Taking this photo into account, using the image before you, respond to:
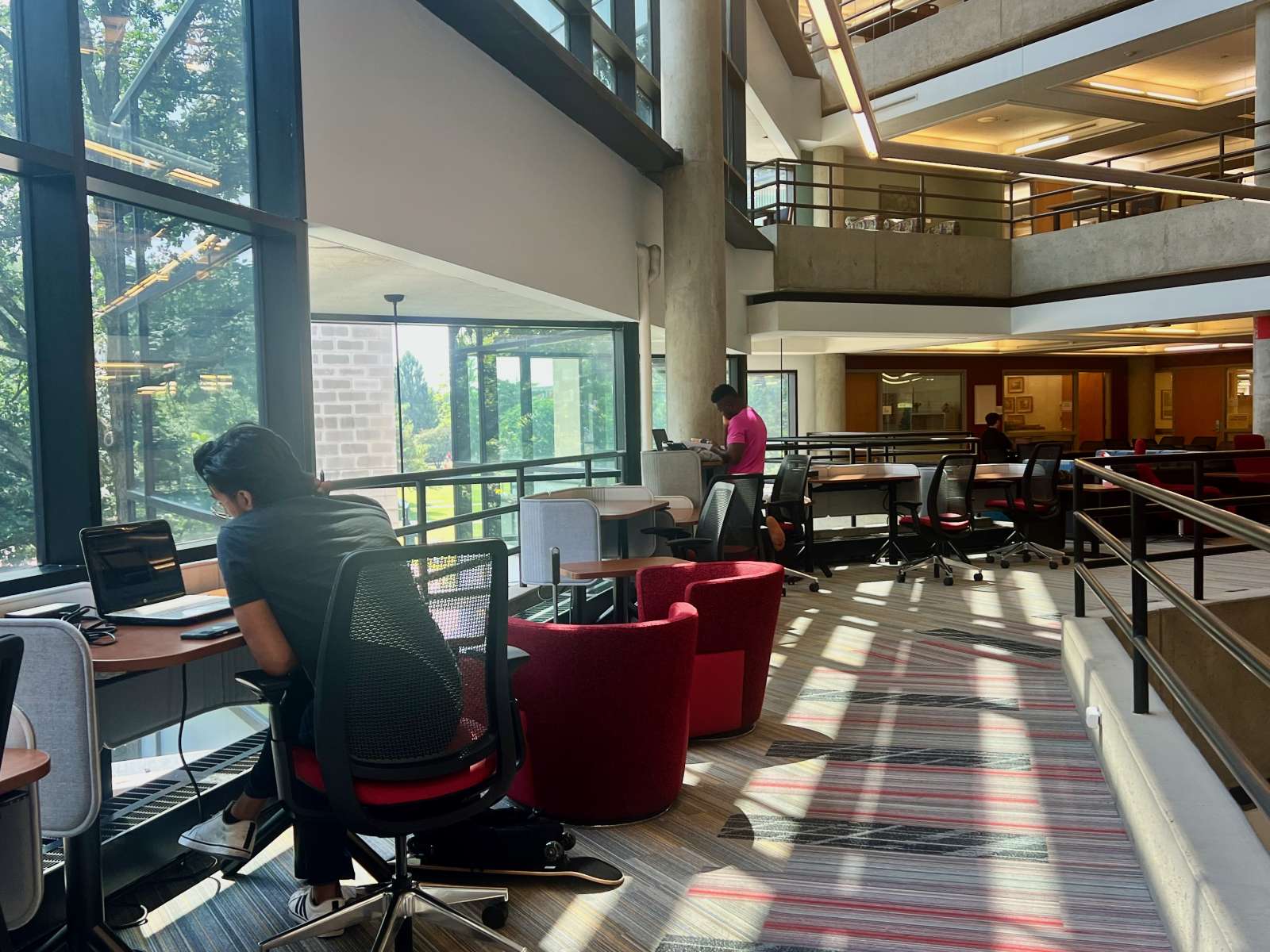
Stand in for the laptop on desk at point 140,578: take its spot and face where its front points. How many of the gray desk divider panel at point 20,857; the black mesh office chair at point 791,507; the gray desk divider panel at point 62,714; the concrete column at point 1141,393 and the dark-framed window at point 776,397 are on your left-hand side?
3

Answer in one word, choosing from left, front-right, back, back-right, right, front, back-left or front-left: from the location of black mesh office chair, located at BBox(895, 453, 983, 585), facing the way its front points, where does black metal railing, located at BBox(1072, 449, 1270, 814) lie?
back-left

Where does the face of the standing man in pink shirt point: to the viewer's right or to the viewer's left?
to the viewer's left

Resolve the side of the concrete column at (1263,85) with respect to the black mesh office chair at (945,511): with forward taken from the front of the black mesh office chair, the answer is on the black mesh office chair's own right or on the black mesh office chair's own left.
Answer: on the black mesh office chair's own right

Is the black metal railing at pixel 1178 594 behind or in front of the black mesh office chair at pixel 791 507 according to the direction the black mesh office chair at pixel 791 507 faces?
behind

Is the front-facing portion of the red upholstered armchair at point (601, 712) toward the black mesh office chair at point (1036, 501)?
no

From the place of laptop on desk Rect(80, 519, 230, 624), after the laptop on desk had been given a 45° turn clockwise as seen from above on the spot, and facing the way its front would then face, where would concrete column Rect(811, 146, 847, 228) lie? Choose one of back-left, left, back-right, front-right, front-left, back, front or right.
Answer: back-left

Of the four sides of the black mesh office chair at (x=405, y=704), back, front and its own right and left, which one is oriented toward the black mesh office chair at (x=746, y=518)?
right

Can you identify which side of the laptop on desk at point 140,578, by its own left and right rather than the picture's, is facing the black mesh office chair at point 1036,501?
left

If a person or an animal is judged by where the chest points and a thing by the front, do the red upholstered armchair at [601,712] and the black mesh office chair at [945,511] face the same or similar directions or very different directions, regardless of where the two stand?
same or similar directions

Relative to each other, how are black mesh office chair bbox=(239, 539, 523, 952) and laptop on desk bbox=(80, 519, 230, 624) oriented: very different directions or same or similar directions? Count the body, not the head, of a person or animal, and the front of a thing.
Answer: very different directions

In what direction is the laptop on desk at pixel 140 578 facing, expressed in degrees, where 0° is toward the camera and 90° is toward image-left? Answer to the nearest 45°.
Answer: approximately 315°

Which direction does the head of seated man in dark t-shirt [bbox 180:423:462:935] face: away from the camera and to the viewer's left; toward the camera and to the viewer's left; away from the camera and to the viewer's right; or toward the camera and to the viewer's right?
away from the camera and to the viewer's left
